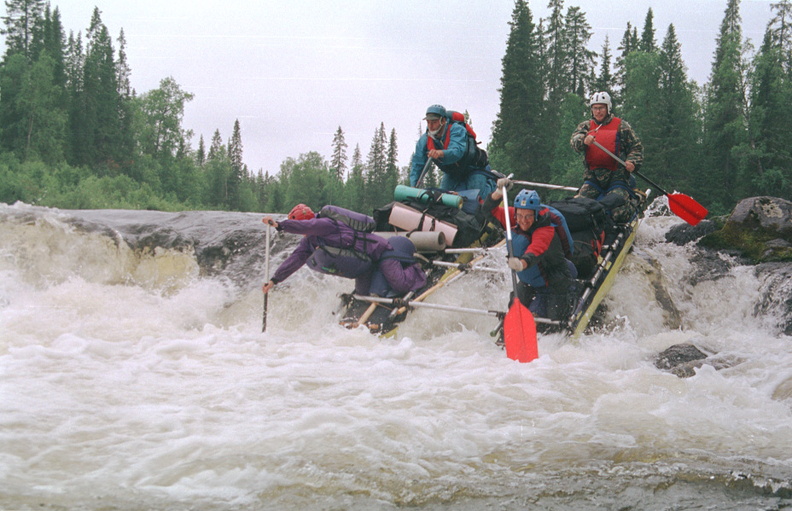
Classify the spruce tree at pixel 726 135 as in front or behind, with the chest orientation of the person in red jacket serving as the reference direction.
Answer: behind

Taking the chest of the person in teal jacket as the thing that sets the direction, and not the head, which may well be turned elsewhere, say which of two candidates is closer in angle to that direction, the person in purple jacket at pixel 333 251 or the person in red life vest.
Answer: the person in purple jacket

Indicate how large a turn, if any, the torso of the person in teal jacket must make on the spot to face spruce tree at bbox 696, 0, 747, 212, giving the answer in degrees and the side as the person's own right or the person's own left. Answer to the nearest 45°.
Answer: approximately 180°

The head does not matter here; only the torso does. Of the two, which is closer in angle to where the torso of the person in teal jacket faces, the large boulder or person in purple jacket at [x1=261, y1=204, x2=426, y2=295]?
the person in purple jacket

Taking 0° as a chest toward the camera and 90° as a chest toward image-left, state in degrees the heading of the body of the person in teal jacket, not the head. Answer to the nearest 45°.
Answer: approximately 45°

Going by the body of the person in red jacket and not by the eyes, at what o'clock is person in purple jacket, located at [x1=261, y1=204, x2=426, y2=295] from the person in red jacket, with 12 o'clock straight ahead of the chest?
The person in purple jacket is roughly at 2 o'clock from the person in red jacket.

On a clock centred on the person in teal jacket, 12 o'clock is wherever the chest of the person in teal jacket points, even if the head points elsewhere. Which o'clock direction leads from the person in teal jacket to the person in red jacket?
The person in red jacket is roughly at 10 o'clock from the person in teal jacket.

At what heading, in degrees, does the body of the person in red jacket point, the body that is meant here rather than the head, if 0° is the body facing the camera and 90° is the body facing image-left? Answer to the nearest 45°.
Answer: approximately 45°

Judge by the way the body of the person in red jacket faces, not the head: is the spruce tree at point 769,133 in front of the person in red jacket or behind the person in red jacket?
behind

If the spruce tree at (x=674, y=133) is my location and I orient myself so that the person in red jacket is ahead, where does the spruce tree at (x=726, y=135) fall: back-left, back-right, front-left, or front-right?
back-left
